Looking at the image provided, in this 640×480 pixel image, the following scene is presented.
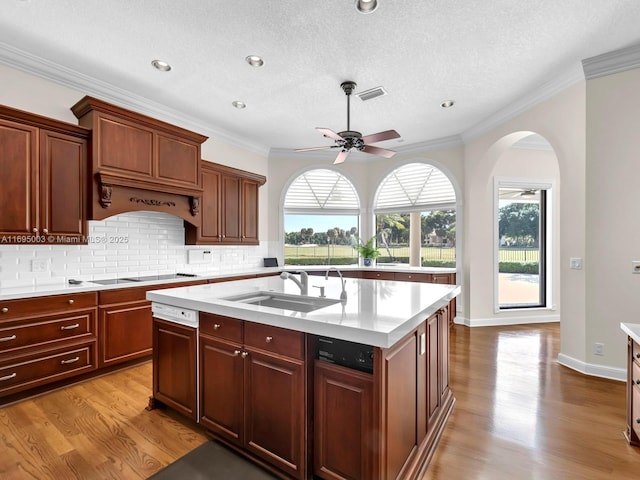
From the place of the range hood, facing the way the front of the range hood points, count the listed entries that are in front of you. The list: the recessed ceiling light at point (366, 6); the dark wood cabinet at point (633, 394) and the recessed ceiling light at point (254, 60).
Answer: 3

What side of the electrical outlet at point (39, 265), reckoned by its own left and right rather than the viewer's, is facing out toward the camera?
front

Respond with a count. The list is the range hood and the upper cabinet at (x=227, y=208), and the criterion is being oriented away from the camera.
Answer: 0

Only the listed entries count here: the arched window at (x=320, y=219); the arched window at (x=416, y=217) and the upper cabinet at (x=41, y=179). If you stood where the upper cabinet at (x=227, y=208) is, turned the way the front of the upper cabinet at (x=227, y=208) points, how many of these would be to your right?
1

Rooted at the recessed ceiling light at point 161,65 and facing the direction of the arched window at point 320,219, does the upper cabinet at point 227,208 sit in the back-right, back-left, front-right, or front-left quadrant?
front-left

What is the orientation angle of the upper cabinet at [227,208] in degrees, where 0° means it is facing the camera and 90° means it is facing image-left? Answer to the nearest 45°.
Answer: approximately 315°

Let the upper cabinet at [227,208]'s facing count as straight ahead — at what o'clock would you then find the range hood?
The range hood is roughly at 3 o'clock from the upper cabinet.

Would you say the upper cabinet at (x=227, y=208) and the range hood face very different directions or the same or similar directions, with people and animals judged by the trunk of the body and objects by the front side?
same or similar directions

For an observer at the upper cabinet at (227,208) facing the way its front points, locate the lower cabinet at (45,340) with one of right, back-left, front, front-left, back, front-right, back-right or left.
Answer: right

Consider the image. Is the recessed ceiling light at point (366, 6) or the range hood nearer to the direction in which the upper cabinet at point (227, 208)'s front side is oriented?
the recessed ceiling light

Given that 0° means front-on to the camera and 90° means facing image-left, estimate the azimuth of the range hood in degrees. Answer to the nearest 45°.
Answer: approximately 315°

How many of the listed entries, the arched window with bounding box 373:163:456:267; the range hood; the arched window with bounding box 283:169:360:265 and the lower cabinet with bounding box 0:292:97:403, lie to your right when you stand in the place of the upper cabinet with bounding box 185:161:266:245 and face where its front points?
2

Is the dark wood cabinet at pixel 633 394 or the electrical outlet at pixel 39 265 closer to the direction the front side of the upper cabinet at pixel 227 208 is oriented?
the dark wood cabinet

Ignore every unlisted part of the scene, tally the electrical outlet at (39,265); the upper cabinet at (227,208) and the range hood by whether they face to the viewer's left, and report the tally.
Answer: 0

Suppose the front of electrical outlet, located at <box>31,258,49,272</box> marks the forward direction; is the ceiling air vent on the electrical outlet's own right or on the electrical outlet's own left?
on the electrical outlet's own left
